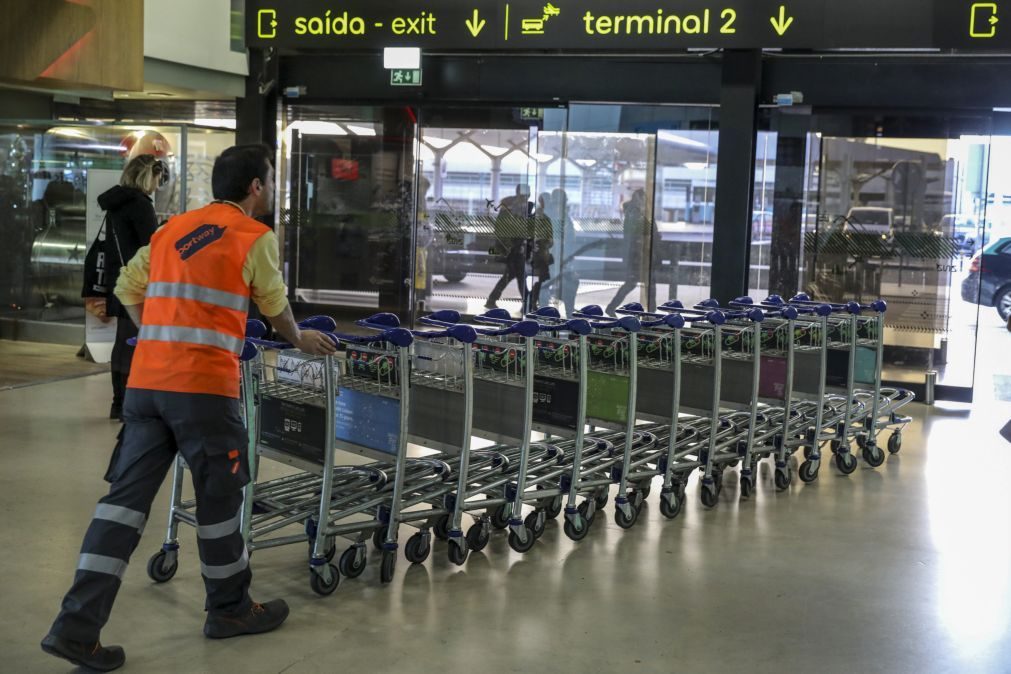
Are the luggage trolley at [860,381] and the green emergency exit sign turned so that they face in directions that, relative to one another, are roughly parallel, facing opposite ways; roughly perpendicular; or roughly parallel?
roughly perpendicular

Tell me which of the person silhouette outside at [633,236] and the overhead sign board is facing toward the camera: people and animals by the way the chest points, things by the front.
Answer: the overhead sign board

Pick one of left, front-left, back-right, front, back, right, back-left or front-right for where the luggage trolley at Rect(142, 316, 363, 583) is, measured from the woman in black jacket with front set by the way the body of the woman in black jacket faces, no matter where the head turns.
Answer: right

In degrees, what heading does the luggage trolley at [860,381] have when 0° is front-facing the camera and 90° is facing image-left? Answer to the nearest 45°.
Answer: approximately 225°

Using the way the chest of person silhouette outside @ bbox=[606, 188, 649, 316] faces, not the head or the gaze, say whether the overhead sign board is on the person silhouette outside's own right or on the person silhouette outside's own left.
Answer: on the person silhouette outside's own right

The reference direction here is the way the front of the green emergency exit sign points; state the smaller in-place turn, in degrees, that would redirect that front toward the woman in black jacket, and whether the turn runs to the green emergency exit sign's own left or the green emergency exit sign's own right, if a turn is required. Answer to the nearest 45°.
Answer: approximately 45° to the green emergency exit sign's own right

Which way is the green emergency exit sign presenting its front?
toward the camera

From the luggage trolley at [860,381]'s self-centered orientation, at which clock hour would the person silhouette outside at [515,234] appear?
The person silhouette outside is roughly at 9 o'clock from the luggage trolley.

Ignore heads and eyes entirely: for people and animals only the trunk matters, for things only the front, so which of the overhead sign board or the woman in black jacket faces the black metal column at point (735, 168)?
the woman in black jacket
